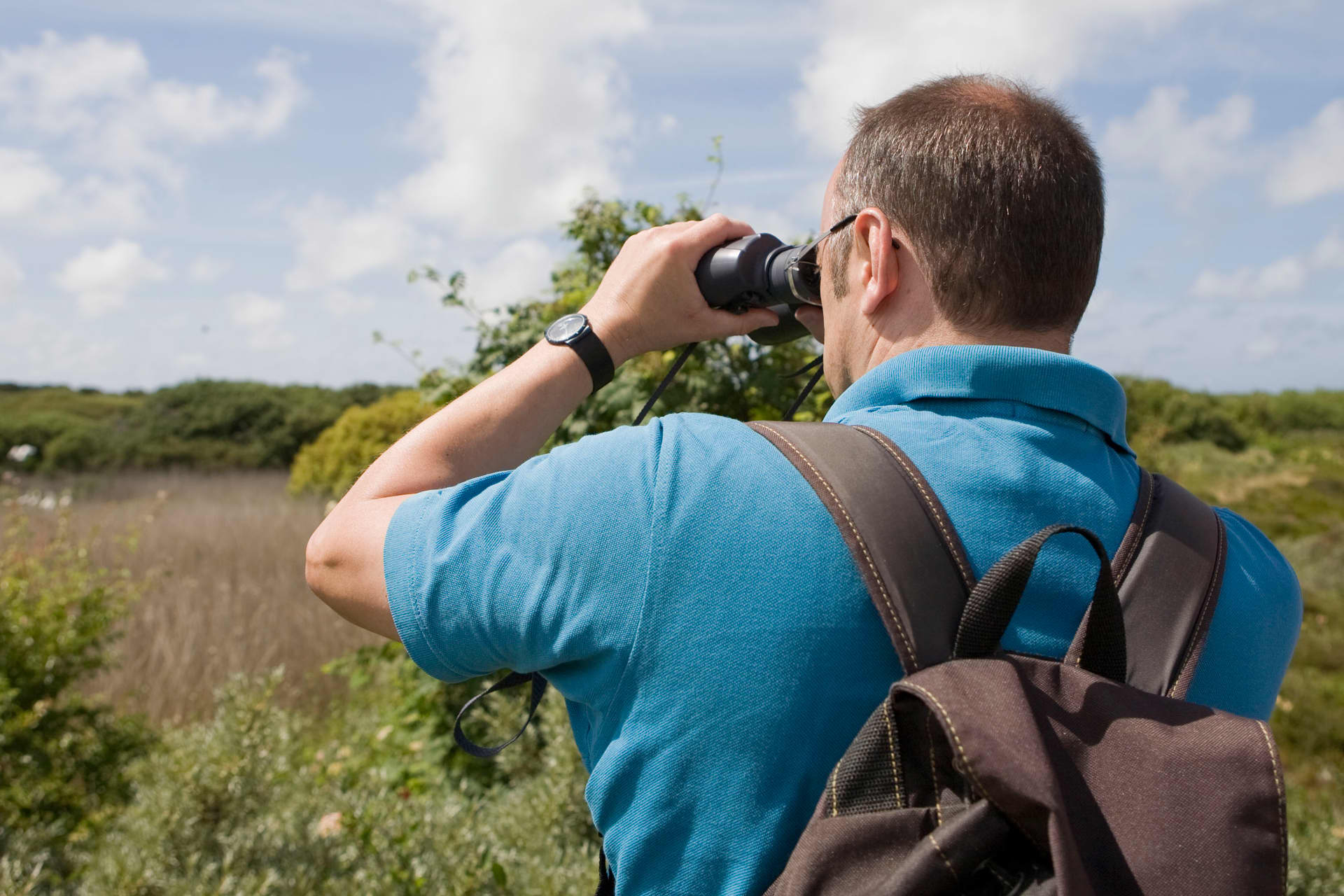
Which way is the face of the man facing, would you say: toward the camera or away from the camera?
away from the camera

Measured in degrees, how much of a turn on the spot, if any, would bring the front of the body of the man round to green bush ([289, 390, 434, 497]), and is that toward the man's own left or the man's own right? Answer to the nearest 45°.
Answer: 0° — they already face it

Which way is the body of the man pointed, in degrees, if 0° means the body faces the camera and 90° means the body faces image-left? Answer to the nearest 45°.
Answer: approximately 135°
